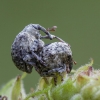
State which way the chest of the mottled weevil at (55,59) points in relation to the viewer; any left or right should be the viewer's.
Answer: facing to the right of the viewer
